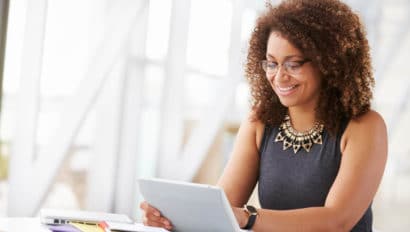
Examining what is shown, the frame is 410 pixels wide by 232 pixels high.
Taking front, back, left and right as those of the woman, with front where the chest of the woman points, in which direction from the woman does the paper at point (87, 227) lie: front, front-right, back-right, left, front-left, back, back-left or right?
front

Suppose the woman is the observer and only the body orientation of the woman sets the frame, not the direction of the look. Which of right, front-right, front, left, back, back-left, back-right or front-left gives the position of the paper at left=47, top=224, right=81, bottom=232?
front

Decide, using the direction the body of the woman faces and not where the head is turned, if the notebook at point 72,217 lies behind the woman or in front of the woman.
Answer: in front

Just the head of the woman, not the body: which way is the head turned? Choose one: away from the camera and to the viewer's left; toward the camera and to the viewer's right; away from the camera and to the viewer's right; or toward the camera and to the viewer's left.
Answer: toward the camera and to the viewer's left
